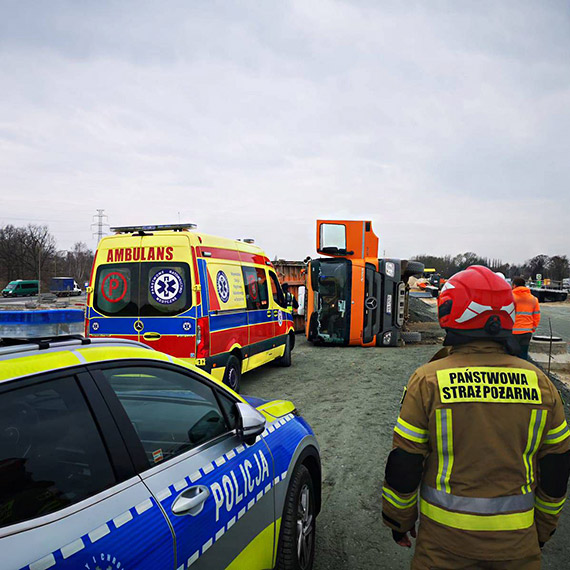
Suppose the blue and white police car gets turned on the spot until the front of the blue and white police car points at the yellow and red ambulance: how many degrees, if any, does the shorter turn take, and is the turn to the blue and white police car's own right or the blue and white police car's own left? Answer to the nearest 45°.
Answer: approximately 45° to the blue and white police car's own left

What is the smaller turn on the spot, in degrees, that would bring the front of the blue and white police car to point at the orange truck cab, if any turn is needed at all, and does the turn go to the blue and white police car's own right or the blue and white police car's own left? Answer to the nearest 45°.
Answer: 0° — it already faces it

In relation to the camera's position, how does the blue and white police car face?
facing away from the viewer and to the right of the viewer

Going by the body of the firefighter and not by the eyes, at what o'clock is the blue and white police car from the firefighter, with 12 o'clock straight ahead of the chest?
The blue and white police car is roughly at 8 o'clock from the firefighter.

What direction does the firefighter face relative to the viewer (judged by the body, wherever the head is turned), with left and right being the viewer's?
facing away from the viewer
